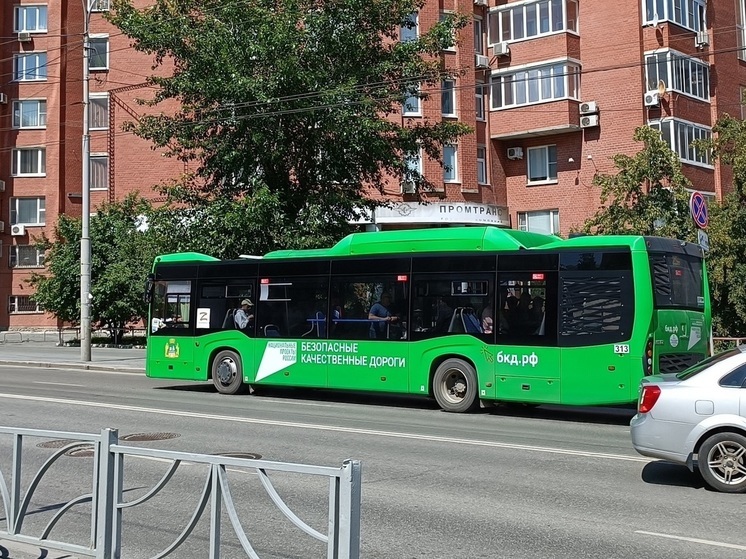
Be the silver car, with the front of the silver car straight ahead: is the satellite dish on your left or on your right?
on your left

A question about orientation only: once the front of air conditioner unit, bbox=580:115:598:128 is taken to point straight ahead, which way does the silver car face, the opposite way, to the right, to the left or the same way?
to the left

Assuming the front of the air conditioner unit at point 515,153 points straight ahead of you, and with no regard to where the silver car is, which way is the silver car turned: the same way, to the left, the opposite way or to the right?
to the left

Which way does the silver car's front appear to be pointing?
to the viewer's right

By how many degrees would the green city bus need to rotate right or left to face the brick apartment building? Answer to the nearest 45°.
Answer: approximately 45° to its right

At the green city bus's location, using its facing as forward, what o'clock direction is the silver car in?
The silver car is roughly at 7 o'clock from the green city bus.

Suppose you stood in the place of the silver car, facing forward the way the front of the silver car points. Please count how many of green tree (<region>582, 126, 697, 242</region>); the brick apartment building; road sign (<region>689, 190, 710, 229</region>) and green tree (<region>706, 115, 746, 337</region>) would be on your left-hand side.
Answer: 4

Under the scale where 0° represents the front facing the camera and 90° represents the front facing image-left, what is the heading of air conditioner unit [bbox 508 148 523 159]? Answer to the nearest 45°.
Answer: approximately 0°

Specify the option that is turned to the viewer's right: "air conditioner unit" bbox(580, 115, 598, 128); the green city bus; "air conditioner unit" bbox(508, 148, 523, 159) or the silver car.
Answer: the silver car

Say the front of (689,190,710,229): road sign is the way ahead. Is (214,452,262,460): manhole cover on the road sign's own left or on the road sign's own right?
on the road sign's own right

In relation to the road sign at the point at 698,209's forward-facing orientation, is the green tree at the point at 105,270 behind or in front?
behind

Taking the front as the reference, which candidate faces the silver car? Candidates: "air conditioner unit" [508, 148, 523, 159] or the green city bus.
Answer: the air conditioner unit

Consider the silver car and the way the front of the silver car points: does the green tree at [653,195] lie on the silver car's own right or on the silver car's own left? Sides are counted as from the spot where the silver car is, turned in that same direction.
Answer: on the silver car's own left

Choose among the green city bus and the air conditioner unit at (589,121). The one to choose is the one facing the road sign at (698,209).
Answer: the air conditioner unit

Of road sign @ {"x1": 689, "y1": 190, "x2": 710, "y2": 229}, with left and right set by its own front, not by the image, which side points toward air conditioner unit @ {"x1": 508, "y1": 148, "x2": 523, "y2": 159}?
back

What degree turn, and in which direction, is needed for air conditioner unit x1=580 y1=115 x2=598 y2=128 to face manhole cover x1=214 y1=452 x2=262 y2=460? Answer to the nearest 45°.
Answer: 0° — it already faces it

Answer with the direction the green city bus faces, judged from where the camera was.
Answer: facing away from the viewer and to the left of the viewer
